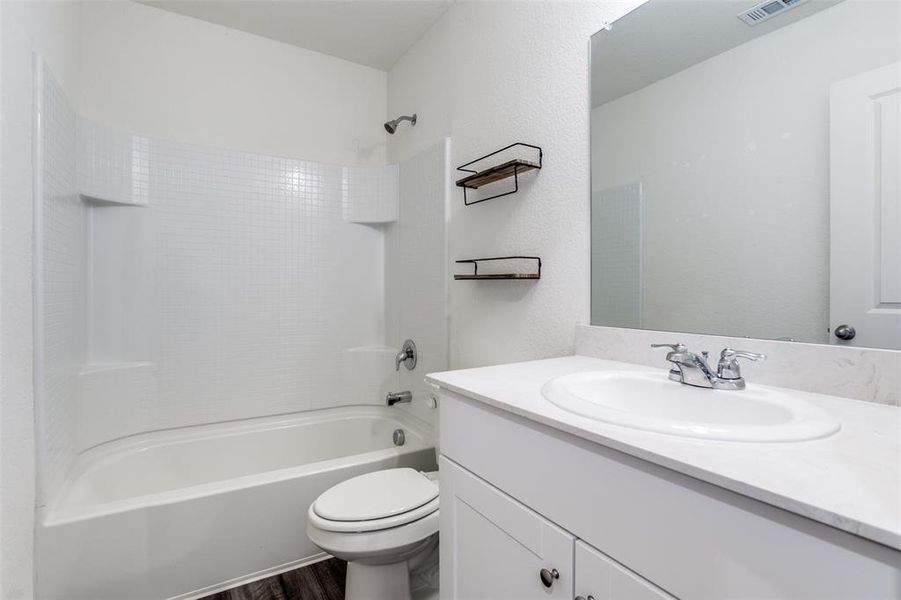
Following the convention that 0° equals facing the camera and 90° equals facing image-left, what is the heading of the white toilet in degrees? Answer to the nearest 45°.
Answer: approximately 45°

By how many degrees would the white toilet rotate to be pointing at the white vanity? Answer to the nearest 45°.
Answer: approximately 90° to its left

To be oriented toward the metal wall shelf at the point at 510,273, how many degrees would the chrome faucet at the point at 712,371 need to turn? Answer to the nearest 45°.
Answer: approximately 90° to its right

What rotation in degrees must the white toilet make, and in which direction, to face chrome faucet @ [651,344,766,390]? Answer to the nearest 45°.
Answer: approximately 90° to its left

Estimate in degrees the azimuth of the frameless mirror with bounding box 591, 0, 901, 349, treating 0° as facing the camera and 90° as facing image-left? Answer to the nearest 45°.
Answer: approximately 45°

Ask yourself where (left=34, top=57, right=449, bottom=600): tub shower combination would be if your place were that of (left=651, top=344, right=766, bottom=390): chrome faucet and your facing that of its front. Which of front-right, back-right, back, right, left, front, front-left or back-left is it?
front-right

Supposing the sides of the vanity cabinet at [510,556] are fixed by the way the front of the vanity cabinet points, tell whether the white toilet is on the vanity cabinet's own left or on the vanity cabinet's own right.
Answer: on the vanity cabinet's own right

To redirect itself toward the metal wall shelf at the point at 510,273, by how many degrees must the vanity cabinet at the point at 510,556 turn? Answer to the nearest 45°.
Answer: approximately 135° to its right

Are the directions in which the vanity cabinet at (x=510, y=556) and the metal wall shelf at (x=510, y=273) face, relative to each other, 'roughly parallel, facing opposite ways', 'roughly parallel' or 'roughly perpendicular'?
roughly parallel

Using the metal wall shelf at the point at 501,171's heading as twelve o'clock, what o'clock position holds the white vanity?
The white vanity is roughly at 10 o'clock from the metal wall shelf.

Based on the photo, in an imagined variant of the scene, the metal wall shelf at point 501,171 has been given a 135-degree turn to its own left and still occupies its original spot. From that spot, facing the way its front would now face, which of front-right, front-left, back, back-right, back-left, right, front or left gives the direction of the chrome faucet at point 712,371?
front-right

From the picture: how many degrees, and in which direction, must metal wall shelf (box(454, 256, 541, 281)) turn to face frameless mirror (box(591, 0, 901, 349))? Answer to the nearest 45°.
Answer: approximately 90° to its left

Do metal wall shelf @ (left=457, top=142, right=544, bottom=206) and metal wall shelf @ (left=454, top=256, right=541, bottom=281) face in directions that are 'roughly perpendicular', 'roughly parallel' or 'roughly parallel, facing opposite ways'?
roughly parallel

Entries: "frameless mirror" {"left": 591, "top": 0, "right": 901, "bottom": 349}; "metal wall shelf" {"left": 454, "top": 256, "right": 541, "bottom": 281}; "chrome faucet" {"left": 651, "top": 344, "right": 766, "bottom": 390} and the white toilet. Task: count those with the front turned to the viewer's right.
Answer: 0
